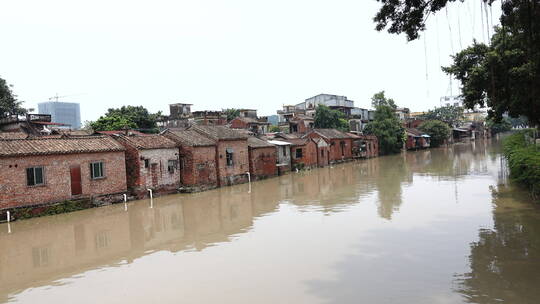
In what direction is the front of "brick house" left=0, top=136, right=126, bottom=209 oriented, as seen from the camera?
facing the viewer and to the right of the viewer

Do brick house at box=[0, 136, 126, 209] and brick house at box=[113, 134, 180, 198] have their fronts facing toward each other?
no

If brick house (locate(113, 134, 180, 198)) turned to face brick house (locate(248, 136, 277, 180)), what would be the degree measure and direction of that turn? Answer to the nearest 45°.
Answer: approximately 90° to its left

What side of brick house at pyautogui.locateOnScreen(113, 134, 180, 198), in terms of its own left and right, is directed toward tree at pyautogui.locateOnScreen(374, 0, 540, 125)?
front

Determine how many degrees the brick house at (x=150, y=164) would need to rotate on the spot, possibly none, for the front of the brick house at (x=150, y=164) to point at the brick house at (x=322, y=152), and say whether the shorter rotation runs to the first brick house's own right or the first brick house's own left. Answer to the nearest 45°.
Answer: approximately 90° to the first brick house's own left

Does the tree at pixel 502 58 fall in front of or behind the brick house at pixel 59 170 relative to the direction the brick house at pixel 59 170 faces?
in front

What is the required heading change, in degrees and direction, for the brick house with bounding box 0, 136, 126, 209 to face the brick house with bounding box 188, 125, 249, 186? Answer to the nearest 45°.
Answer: approximately 90° to its left

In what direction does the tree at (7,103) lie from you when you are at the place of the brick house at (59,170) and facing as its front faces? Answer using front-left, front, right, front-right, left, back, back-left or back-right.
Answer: back-left

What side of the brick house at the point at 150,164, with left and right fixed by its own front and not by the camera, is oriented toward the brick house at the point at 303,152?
left

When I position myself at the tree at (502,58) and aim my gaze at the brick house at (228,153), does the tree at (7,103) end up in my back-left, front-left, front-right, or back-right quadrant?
front-left

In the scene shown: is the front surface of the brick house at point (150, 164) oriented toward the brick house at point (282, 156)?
no

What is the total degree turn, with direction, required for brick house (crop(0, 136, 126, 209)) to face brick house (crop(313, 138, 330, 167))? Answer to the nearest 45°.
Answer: approximately 90° to its left

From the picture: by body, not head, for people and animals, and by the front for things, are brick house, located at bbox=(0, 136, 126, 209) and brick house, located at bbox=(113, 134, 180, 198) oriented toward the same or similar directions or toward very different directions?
same or similar directions

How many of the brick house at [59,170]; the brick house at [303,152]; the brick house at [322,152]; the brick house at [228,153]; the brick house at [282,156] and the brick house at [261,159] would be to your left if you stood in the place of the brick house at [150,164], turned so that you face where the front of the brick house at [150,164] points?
5

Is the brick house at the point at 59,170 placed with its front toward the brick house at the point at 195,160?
no

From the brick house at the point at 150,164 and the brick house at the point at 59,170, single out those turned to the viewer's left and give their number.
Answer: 0
